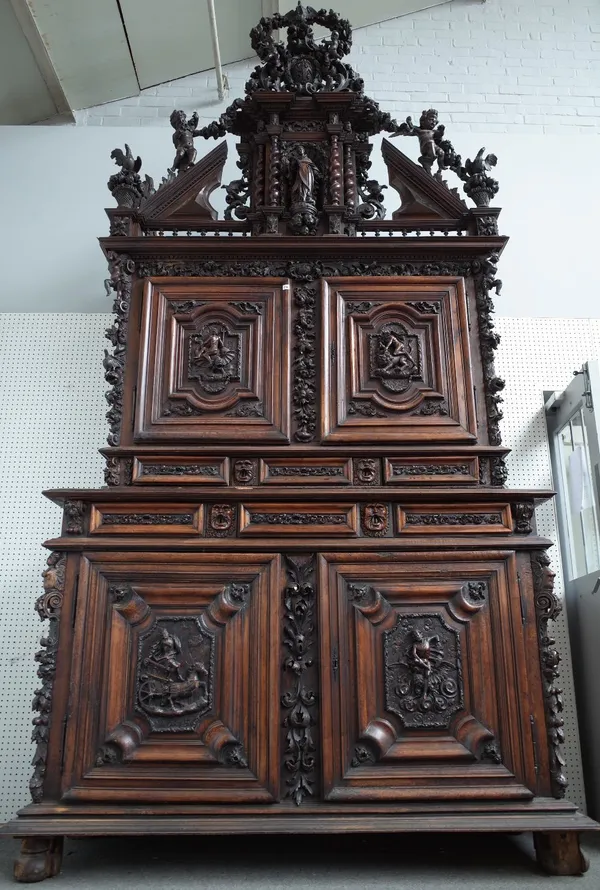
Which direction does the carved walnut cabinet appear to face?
toward the camera
